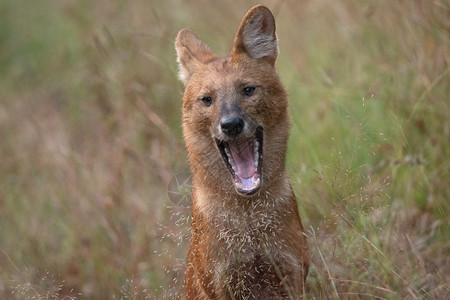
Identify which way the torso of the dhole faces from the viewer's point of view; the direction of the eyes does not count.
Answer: toward the camera
